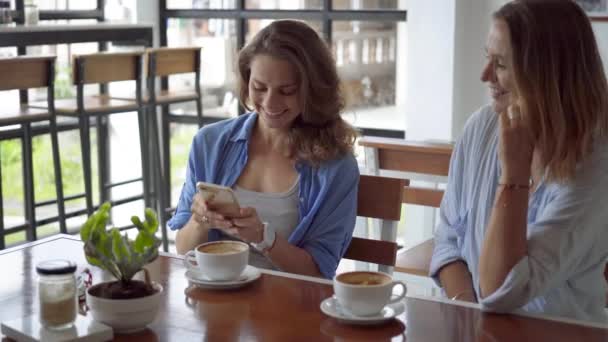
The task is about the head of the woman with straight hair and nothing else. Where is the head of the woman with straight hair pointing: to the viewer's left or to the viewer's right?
to the viewer's left

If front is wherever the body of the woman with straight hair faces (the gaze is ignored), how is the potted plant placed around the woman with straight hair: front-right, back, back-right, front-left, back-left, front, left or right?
front

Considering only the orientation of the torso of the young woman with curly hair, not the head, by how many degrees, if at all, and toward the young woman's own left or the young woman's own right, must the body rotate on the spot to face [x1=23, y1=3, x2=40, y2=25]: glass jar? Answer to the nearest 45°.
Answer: approximately 90° to the young woman's own right

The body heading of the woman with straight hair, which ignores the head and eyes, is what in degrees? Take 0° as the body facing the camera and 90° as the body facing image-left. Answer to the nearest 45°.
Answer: approximately 45°

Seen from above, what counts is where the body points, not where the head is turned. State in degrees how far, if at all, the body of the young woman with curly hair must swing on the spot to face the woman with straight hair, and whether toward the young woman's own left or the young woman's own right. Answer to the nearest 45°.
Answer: approximately 90° to the young woman's own left

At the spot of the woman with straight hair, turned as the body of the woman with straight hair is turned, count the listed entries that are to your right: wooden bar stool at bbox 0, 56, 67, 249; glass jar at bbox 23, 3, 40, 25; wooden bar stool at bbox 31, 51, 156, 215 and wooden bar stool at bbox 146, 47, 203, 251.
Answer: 4

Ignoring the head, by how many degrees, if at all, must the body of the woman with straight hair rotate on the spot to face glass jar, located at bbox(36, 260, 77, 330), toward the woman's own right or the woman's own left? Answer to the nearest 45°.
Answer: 0° — they already face it

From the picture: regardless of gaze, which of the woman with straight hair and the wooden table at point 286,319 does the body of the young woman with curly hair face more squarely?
the wooden table

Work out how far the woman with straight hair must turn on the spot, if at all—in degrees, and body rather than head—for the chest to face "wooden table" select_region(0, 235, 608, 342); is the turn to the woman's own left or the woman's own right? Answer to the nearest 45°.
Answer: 0° — they already face it

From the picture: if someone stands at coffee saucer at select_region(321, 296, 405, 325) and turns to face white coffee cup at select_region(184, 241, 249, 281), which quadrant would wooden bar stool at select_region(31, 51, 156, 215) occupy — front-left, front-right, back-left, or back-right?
front-right

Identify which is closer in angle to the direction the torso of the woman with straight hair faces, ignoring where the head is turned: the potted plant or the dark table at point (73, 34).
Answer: the potted plant

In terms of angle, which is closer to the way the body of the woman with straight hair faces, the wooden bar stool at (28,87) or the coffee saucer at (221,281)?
the coffee saucer

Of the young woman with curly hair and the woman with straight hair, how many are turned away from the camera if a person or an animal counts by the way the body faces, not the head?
0

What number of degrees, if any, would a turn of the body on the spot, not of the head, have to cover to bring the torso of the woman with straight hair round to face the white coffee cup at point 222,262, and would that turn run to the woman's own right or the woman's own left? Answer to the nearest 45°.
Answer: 0° — they already face it
